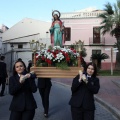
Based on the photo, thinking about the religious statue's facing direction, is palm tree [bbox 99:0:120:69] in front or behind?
behind

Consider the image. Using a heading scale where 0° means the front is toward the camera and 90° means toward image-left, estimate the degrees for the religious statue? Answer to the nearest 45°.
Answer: approximately 0°
